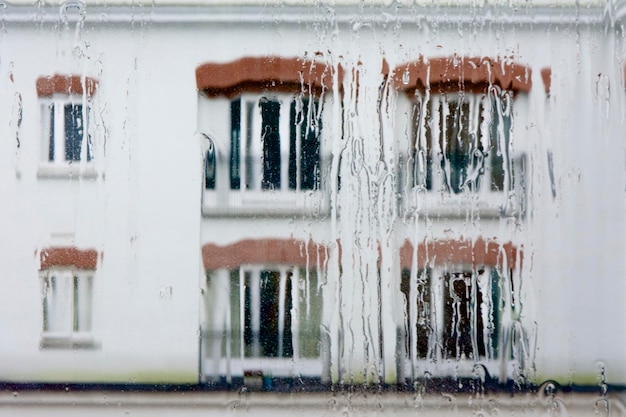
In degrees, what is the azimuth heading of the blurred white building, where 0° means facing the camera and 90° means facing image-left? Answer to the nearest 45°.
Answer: approximately 0°
